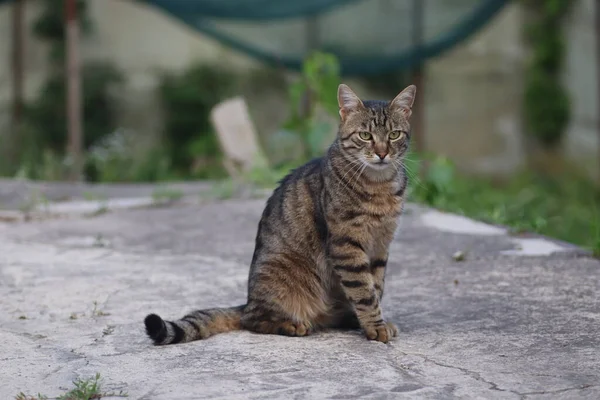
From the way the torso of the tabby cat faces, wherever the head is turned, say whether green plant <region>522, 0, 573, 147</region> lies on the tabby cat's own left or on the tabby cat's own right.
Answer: on the tabby cat's own left

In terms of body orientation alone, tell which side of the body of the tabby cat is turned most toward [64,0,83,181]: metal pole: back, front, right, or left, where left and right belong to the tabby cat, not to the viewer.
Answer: back

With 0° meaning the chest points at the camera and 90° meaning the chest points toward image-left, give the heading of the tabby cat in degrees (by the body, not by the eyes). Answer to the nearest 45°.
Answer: approximately 315°

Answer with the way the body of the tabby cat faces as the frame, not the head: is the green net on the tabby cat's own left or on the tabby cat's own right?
on the tabby cat's own left

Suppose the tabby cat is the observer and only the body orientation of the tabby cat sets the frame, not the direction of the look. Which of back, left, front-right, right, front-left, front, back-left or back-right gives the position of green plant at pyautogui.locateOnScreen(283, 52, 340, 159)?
back-left

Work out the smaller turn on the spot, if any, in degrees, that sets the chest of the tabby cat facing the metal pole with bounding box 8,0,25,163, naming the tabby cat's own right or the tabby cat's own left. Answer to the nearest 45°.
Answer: approximately 180°

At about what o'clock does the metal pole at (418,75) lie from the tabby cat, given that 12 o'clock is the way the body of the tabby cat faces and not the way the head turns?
The metal pole is roughly at 8 o'clock from the tabby cat.

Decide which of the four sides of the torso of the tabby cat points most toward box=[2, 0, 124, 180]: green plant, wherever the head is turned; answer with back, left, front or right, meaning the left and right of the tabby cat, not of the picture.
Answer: back
